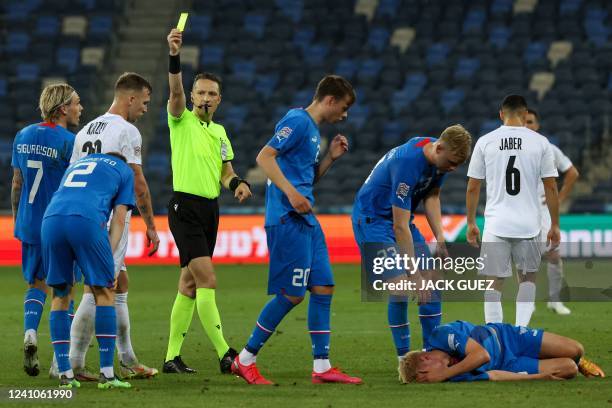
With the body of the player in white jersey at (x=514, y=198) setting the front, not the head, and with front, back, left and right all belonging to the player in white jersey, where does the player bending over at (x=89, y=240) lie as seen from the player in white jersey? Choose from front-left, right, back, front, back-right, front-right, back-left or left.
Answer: back-left

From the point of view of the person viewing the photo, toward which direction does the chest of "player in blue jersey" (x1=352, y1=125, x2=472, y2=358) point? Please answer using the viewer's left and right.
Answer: facing the viewer and to the right of the viewer

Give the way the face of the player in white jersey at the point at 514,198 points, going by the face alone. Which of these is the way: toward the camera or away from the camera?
away from the camera

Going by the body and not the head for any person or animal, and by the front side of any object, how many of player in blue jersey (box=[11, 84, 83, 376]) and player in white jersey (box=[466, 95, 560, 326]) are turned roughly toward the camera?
0

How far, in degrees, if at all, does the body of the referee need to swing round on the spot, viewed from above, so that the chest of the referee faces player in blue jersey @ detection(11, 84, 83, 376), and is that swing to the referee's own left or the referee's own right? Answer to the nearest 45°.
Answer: approximately 135° to the referee's own right

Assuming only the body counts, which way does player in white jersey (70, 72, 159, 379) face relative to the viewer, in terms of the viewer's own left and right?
facing away from the viewer and to the right of the viewer

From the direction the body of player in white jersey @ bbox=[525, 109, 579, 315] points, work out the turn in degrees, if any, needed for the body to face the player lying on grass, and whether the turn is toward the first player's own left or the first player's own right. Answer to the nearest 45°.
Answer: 0° — they already face them

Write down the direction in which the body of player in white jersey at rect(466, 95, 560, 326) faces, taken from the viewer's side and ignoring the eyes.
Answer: away from the camera

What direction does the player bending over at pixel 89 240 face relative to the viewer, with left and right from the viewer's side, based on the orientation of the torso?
facing away from the viewer and to the right of the viewer

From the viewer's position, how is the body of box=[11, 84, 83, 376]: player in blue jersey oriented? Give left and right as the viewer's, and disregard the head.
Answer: facing away from the viewer and to the right of the viewer
